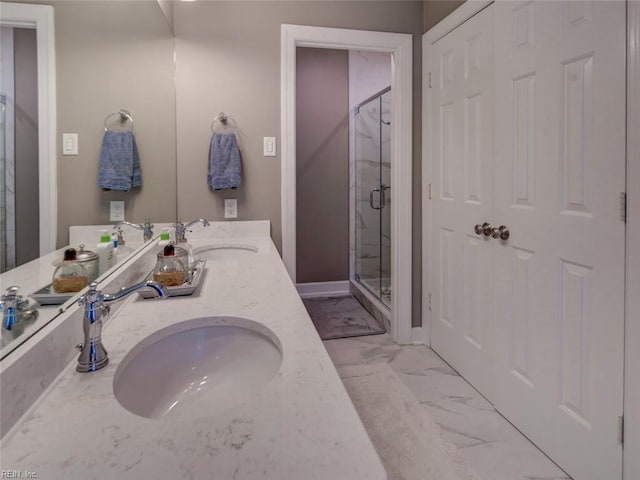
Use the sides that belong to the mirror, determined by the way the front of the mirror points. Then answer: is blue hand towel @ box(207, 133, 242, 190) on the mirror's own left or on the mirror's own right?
on the mirror's own left

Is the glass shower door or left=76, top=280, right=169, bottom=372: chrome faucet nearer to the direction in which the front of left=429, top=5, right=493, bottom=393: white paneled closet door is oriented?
the chrome faucet

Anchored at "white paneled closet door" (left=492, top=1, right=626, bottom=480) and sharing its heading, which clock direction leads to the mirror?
The mirror is roughly at 12 o'clock from the white paneled closet door.

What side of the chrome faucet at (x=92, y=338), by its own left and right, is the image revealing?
right

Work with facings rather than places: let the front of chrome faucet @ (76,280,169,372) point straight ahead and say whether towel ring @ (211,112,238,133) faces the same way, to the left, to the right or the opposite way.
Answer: to the right

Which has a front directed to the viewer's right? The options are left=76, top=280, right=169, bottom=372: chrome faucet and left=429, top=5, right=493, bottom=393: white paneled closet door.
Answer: the chrome faucet
